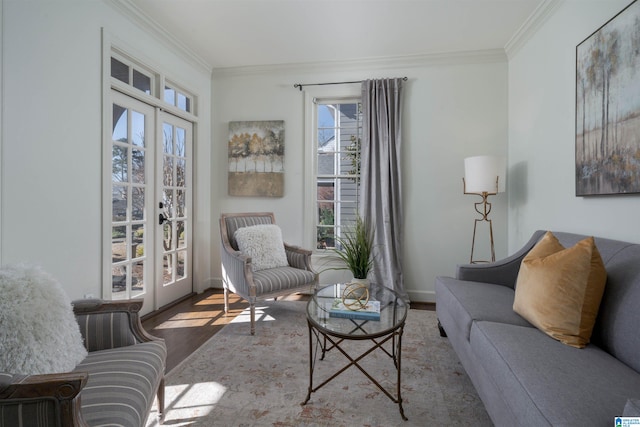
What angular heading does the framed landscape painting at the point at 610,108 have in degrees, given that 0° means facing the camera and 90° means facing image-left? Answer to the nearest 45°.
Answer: approximately 45°

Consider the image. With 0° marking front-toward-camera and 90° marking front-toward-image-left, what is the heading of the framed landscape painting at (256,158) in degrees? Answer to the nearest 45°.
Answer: approximately 0°

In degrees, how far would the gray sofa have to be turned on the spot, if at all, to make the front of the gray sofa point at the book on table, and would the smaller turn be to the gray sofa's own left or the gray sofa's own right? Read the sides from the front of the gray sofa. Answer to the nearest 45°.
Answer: approximately 45° to the gray sofa's own right

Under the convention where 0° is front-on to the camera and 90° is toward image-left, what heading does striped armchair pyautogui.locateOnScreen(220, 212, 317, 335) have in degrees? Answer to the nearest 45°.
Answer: approximately 315°

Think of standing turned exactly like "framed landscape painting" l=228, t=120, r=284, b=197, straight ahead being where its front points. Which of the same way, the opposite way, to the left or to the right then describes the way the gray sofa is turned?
to the right

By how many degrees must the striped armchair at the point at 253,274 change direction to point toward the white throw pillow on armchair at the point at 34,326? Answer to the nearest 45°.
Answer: approximately 45° to its right

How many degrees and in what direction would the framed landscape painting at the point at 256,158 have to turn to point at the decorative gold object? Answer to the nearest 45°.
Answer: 0° — it already faces it

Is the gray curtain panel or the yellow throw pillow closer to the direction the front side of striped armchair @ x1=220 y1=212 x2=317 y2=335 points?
the yellow throw pillow

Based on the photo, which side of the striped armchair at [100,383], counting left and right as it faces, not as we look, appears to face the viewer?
right

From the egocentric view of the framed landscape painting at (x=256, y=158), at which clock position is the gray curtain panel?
The gray curtain panel is roughly at 10 o'clock from the framed landscape painting.

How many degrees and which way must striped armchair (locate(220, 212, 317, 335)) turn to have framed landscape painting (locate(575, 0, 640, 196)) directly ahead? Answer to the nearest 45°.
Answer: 0° — it already faces it

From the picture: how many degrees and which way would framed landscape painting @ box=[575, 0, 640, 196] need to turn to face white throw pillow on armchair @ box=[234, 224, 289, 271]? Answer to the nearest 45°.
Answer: approximately 45° to its right
